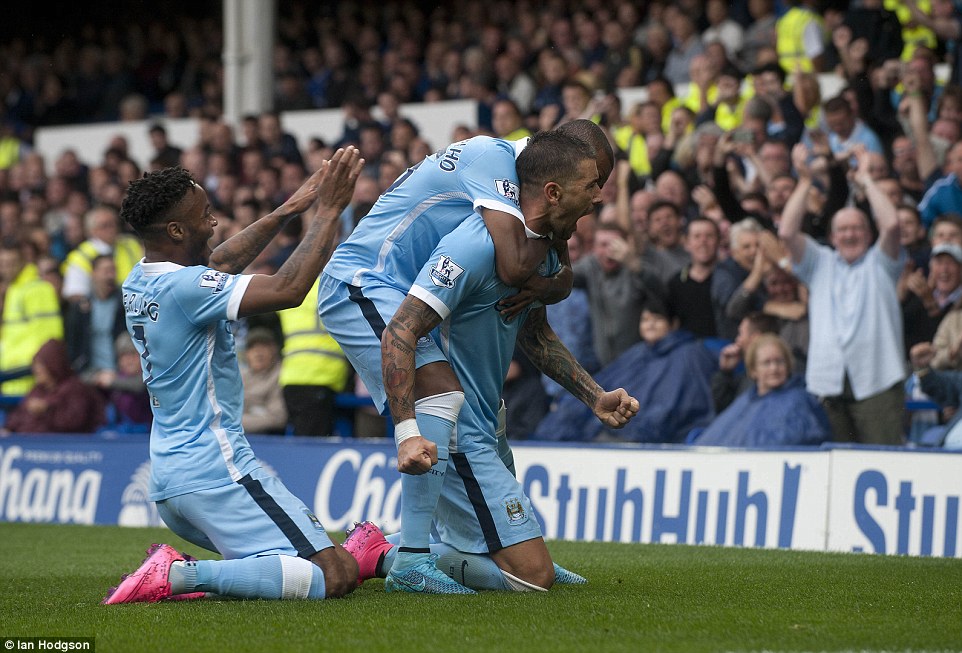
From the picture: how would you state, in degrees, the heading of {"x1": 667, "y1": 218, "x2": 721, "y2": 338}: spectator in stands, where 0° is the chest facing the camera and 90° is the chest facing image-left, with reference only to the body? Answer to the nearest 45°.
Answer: approximately 0°

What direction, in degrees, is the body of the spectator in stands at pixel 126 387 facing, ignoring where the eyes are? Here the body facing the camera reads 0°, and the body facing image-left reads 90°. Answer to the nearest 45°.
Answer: approximately 0°

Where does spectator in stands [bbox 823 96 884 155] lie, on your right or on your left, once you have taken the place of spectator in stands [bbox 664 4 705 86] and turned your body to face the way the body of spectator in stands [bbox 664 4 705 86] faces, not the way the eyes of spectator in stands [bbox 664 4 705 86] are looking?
on your left

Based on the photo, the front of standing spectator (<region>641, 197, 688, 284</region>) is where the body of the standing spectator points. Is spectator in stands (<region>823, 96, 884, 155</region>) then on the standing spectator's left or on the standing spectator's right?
on the standing spectator's left

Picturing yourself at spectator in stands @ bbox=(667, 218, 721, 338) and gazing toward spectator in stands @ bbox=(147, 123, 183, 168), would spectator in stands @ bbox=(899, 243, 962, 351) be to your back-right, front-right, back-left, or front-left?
back-right

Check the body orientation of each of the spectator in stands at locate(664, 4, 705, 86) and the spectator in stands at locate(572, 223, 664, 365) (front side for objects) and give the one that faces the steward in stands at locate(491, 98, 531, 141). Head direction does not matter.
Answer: the spectator in stands at locate(664, 4, 705, 86)

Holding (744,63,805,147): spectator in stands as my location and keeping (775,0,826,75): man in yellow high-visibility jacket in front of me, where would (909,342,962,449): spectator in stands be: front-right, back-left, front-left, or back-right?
back-right
